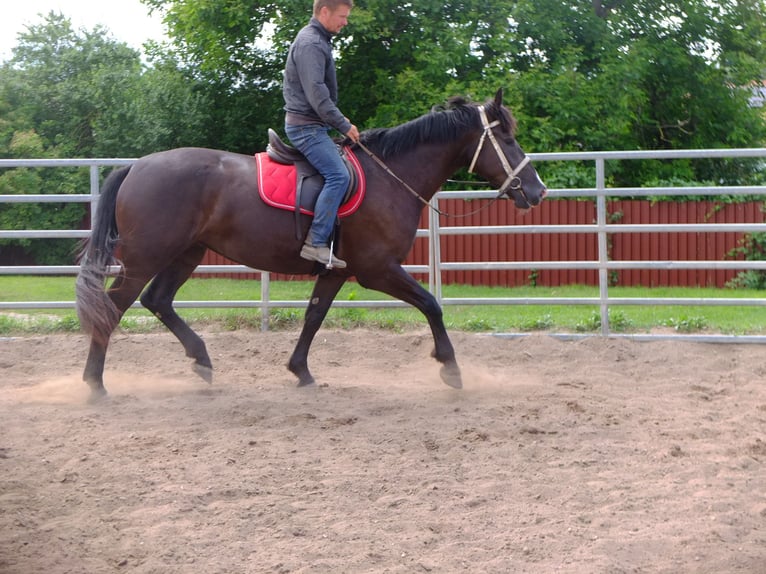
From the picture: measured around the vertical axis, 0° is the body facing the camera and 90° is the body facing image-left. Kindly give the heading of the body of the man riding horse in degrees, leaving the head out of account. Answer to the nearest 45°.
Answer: approximately 270°

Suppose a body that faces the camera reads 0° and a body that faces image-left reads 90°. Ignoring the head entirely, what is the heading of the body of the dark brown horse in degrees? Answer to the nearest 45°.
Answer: approximately 270°

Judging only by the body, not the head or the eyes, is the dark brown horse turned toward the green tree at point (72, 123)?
no
